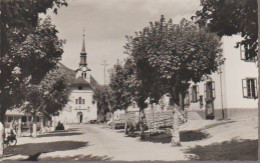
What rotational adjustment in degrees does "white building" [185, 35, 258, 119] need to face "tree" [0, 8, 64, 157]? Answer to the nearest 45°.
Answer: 0° — it already faces it

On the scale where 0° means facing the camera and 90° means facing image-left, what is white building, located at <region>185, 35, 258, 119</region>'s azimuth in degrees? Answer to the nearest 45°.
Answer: approximately 45°

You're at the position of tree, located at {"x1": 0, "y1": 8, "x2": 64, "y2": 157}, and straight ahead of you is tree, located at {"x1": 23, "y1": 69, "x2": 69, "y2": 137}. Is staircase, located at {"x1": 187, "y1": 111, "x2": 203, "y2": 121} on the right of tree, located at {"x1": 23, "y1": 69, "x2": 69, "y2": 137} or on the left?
right
